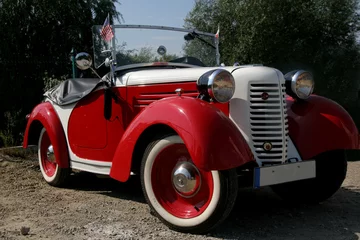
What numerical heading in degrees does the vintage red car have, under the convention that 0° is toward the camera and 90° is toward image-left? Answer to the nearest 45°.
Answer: approximately 315°
